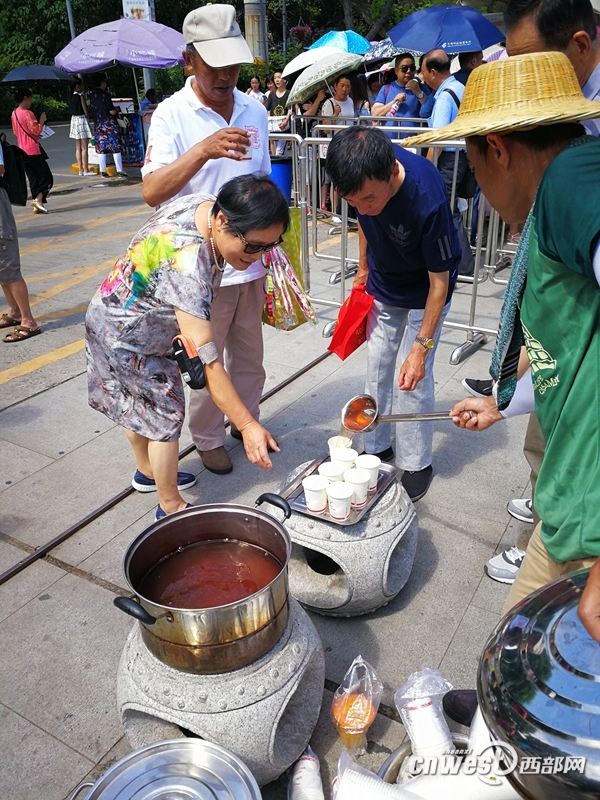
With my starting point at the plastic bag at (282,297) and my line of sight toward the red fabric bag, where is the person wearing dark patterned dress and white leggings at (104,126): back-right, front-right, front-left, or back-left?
back-left

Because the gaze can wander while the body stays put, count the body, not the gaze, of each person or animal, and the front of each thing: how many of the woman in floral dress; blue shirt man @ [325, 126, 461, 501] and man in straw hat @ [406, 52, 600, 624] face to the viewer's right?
1

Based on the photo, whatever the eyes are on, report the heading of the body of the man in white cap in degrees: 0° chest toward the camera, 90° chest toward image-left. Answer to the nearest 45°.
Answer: approximately 315°

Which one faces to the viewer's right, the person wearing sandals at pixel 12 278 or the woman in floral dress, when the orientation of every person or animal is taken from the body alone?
the woman in floral dress

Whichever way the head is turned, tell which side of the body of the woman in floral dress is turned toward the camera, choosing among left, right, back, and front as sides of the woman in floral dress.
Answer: right

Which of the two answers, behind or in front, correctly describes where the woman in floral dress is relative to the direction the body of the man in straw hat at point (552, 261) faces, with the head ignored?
in front

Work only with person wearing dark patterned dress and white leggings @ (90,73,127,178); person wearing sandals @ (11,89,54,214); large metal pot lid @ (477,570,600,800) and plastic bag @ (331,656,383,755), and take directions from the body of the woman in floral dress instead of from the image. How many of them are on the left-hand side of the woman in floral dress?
2

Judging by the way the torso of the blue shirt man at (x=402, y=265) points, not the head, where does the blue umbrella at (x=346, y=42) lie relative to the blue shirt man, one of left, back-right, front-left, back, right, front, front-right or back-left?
back-right

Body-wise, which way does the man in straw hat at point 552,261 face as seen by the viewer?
to the viewer's left

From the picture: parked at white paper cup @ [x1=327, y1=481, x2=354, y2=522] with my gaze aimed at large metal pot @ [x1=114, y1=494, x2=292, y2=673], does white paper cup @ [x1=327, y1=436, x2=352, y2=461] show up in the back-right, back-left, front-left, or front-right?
back-right
